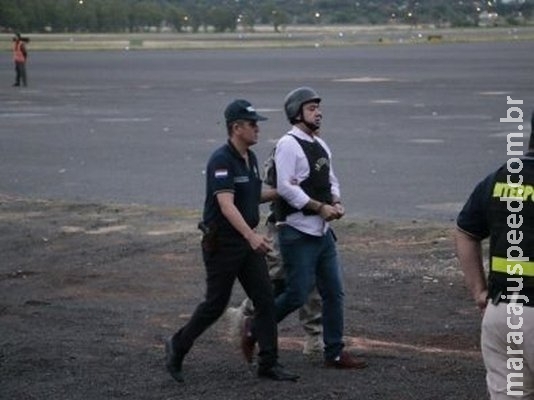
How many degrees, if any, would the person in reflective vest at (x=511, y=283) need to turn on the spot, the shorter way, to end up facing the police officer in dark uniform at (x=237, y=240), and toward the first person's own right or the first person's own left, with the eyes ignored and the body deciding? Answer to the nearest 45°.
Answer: approximately 45° to the first person's own left

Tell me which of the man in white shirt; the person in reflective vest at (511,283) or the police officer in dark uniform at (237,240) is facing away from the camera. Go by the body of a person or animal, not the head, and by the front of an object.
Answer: the person in reflective vest

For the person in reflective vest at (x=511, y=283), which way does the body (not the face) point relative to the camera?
away from the camera

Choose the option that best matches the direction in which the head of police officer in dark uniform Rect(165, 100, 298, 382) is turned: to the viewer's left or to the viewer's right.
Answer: to the viewer's right

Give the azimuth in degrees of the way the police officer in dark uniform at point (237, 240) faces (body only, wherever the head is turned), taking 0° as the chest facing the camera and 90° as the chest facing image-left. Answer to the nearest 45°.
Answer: approximately 270°

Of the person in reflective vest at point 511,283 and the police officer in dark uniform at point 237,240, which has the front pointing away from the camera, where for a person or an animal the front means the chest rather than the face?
the person in reflective vest

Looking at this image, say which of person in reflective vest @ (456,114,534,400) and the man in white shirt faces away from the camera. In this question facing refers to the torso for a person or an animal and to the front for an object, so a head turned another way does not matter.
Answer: the person in reflective vest

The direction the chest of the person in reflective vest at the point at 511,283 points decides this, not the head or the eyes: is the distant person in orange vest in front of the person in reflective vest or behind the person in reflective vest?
in front

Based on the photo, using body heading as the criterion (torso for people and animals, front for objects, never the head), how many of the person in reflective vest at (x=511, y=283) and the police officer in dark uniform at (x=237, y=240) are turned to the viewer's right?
1

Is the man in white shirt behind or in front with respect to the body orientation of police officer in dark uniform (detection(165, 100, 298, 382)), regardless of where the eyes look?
in front

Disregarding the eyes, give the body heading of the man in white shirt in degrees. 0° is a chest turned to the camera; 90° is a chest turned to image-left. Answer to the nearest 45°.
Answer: approximately 315°

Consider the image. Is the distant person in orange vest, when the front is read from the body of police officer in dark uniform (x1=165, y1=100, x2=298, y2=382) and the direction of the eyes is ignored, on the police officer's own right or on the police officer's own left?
on the police officer's own left

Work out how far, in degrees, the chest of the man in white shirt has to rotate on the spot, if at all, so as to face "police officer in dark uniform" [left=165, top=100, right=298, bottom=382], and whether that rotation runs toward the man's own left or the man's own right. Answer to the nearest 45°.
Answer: approximately 90° to the man's own right

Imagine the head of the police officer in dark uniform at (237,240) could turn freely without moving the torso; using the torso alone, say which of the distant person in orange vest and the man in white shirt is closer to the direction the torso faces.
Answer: the man in white shirt
